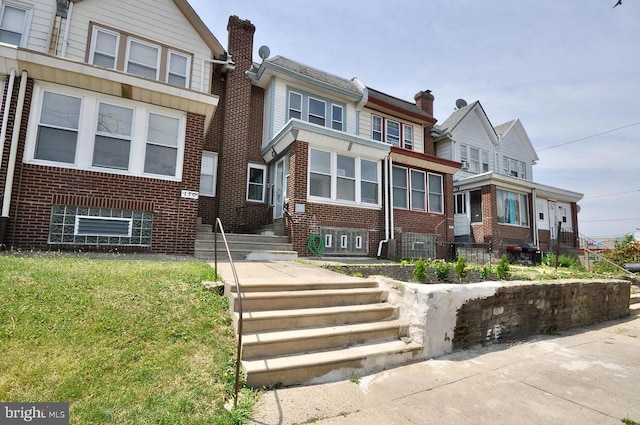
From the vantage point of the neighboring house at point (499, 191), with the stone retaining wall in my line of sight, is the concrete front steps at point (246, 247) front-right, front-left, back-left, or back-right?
front-right

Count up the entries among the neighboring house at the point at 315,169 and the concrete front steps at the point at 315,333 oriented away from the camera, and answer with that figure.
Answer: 0

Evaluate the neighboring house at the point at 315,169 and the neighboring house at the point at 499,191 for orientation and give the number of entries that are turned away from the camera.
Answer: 0

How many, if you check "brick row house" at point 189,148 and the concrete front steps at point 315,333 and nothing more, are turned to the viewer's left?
0

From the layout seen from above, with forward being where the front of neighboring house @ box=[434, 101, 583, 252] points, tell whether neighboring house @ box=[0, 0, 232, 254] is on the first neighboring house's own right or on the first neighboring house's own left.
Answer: on the first neighboring house's own right

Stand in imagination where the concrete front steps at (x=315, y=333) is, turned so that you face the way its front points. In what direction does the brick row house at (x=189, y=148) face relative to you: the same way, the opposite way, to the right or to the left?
the same way

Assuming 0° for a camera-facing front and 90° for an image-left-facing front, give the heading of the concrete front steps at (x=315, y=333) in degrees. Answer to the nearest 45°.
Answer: approximately 315°

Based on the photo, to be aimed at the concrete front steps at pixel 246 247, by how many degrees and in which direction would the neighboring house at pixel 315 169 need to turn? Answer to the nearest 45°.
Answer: approximately 90° to its right

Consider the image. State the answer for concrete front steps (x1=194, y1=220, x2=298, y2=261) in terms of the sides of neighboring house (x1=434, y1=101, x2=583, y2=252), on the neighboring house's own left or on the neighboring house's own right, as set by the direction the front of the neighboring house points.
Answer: on the neighboring house's own right

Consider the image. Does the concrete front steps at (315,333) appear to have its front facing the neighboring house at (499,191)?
no

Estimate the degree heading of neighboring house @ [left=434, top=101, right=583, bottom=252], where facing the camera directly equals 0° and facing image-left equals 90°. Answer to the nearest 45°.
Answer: approximately 315°

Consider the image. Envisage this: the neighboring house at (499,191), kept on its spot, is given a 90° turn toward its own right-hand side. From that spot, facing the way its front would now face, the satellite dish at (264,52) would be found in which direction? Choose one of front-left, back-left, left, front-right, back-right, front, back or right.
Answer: front

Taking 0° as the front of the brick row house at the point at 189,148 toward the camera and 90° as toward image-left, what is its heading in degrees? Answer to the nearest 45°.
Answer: approximately 315°
